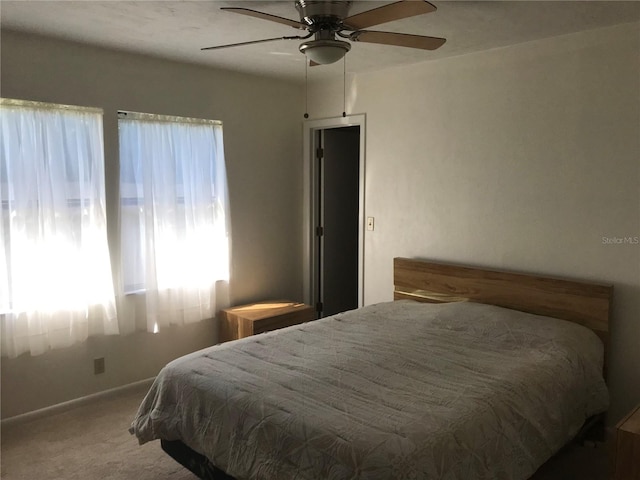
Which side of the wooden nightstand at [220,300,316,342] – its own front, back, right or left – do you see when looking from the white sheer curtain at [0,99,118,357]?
right

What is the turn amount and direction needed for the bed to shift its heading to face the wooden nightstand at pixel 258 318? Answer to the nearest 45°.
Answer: approximately 90° to its right

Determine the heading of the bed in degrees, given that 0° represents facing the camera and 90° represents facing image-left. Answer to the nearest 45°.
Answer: approximately 45°

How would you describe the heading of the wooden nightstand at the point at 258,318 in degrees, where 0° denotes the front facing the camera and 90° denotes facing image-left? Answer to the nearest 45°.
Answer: approximately 315°

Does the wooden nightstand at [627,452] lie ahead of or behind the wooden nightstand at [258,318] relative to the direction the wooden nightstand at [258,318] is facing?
ahead

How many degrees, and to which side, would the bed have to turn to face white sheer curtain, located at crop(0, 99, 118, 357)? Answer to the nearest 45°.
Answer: approximately 45° to its right

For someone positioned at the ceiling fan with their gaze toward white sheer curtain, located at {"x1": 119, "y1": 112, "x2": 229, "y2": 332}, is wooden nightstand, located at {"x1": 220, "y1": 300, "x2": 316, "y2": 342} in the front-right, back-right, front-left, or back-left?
front-right

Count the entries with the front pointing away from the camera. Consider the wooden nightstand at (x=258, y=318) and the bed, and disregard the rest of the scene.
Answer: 0

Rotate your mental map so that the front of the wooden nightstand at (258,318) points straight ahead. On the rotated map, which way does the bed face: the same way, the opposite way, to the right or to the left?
to the right
